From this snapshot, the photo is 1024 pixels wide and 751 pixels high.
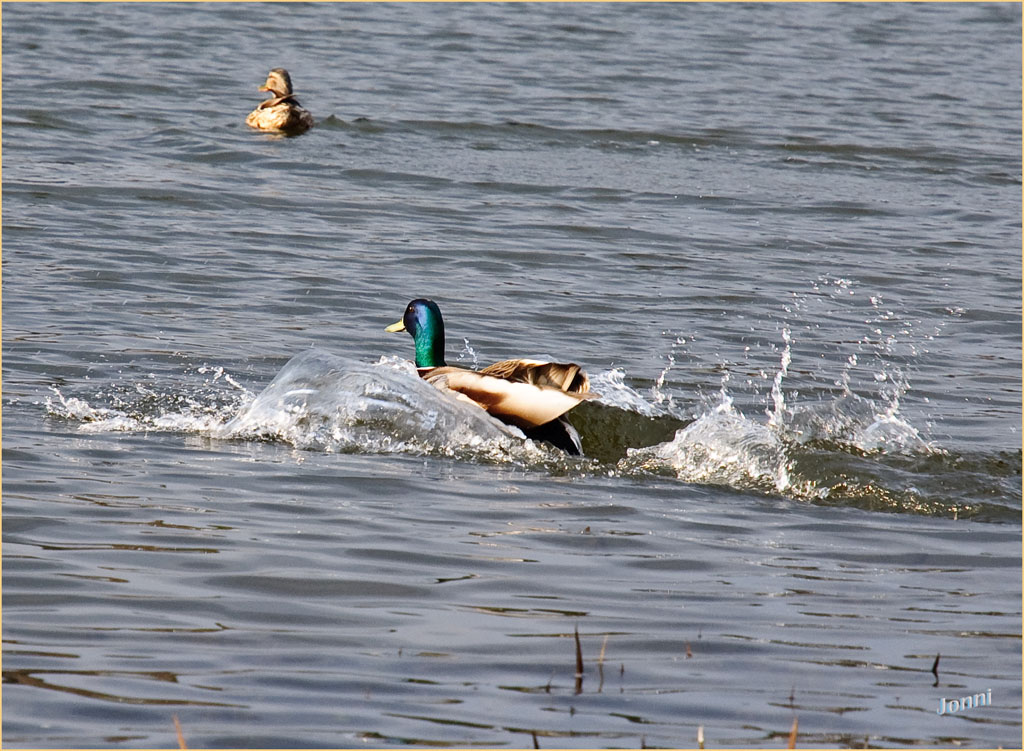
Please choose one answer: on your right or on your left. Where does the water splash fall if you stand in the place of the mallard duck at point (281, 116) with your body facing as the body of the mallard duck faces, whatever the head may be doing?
on your left

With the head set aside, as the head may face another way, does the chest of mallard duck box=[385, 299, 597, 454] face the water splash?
yes

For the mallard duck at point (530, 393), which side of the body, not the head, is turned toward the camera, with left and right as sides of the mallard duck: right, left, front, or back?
left

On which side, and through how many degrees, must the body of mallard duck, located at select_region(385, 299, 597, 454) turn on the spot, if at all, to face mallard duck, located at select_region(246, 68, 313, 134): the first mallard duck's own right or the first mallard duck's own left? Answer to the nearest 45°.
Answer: approximately 90° to the first mallard duck's own right
